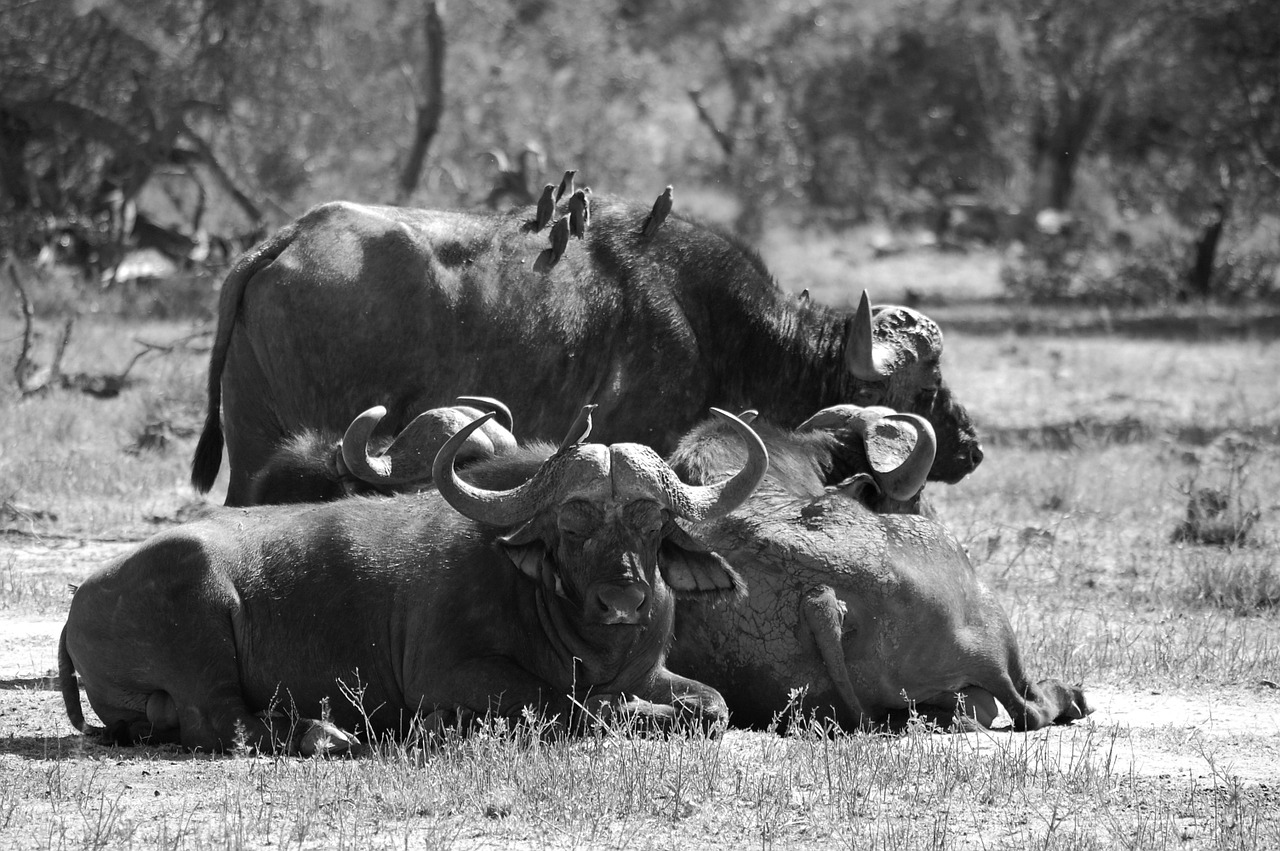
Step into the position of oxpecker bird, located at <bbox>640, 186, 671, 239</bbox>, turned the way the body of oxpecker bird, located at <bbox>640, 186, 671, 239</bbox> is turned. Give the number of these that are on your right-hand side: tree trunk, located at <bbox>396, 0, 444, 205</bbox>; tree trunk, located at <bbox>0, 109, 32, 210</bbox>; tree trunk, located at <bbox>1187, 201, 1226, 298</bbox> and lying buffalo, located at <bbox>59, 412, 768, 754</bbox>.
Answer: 1

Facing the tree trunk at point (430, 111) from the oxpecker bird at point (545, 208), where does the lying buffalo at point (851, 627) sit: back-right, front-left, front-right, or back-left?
back-right

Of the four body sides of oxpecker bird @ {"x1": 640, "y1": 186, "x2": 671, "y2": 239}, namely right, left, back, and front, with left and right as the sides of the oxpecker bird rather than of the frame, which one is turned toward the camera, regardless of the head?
right

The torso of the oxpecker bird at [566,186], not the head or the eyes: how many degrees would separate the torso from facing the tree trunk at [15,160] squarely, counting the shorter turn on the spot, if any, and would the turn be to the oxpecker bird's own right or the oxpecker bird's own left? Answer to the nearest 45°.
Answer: approximately 135° to the oxpecker bird's own left

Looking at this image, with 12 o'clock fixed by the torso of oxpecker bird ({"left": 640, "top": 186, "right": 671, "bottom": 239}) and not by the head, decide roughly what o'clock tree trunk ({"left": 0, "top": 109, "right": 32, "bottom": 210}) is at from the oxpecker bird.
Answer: The tree trunk is roughly at 8 o'clock from the oxpecker bird.

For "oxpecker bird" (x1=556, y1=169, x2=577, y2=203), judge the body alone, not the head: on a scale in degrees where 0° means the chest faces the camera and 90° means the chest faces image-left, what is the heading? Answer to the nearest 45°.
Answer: approximately 270°

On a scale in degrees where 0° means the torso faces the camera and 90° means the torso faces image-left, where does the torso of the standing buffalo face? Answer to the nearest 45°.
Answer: approximately 270°

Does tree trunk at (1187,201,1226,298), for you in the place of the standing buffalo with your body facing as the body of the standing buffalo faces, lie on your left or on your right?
on your left

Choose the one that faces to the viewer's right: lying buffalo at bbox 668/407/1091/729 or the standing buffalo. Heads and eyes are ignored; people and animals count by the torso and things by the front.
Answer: the standing buffalo

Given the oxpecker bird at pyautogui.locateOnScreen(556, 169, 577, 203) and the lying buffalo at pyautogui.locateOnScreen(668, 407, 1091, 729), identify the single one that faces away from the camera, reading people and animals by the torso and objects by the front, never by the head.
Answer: the lying buffalo

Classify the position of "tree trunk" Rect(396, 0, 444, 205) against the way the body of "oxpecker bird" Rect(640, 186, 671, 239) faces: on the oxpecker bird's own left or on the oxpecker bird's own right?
on the oxpecker bird's own left

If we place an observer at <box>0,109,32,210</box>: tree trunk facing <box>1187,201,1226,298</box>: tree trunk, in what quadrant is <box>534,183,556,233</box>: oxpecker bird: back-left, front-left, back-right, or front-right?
front-right

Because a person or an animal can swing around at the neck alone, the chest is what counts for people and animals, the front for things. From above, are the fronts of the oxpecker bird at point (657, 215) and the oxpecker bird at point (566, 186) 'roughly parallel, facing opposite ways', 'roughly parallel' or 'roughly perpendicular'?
roughly parallel

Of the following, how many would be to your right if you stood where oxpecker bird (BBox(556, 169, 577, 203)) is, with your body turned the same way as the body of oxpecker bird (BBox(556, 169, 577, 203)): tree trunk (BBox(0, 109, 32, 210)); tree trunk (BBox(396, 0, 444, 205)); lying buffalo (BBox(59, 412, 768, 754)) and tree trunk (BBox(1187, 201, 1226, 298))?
1
